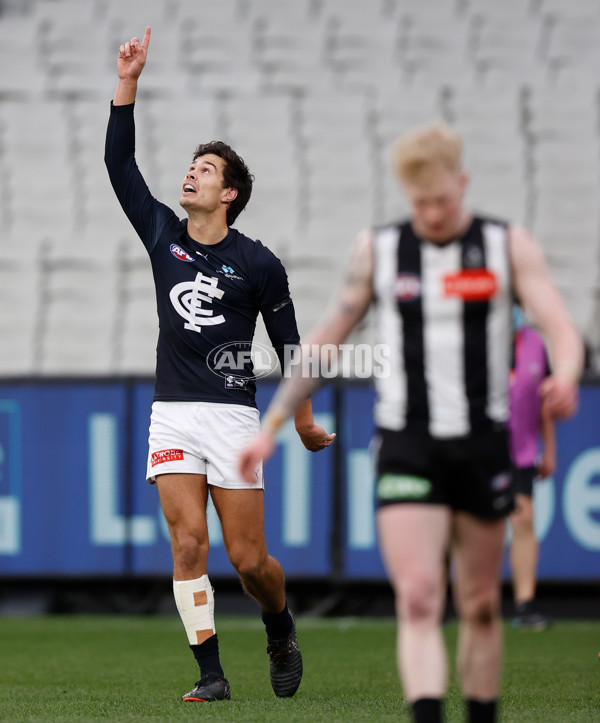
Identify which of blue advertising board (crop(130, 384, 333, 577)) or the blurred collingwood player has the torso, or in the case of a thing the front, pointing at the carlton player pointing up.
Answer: the blue advertising board

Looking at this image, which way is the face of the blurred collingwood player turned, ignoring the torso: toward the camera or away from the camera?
toward the camera

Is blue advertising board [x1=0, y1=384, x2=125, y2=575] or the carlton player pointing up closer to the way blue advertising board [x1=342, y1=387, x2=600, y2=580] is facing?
the carlton player pointing up

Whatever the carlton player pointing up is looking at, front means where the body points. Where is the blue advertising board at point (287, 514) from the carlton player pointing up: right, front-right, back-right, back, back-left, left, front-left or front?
back-right

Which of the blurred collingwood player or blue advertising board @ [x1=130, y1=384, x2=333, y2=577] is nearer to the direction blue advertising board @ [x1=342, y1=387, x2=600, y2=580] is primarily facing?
the blurred collingwood player

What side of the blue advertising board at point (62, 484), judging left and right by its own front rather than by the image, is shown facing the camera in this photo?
front

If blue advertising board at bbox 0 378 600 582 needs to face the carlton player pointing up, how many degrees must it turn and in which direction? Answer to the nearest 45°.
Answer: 0° — it already faces them

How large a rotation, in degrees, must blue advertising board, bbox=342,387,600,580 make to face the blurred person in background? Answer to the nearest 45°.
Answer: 0° — it already faces them

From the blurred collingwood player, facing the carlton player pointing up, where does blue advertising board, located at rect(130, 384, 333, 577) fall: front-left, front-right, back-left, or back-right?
front-right

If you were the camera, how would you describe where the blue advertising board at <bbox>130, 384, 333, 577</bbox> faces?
facing the viewer

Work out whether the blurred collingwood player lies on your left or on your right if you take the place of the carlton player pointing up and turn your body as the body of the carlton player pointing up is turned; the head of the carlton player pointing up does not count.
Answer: on your left

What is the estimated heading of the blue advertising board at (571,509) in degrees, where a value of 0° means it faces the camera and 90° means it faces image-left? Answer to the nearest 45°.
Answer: approximately 0°

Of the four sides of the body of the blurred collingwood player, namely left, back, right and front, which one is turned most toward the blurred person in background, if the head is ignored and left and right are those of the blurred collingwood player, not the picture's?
back

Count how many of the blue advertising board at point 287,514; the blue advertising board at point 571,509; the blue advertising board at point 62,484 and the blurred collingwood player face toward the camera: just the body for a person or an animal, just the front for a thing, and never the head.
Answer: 4

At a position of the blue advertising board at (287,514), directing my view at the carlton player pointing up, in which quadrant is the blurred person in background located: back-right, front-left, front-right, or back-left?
front-left
